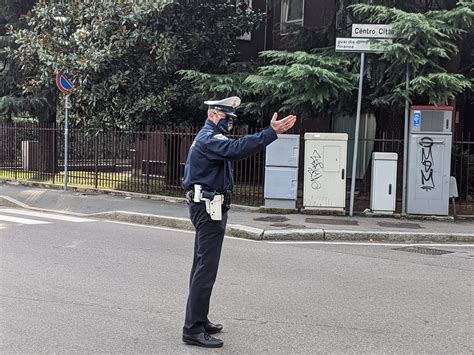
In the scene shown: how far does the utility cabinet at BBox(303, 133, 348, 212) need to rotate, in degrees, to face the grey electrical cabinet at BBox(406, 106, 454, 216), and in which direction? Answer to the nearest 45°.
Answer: approximately 90° to its left

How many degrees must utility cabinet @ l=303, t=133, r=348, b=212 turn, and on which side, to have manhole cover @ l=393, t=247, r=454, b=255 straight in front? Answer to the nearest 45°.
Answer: approximately 45° to its left

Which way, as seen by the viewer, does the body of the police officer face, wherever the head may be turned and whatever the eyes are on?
to the viewer's right

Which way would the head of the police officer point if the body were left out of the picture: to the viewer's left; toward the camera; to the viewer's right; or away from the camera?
to the viewer's right

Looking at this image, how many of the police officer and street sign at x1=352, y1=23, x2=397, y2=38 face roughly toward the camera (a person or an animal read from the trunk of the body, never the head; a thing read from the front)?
1

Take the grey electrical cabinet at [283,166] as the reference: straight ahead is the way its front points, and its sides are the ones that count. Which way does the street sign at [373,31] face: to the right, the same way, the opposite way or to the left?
the same way

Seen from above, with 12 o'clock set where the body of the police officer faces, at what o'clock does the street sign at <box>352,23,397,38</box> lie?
The street sign is roughly at 10 o'clock from the police officer.

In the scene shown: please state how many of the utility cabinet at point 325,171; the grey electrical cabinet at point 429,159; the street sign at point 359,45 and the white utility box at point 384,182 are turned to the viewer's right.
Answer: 0

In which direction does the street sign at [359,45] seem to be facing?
toward the camera

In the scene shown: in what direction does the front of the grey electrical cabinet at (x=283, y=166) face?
toward the camera

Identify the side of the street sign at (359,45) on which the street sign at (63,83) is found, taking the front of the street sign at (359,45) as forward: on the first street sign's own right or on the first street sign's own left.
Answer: on the first street sign's own right

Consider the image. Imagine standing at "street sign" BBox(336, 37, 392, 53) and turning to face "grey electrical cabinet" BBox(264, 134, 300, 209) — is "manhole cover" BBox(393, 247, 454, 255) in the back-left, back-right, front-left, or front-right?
back-left

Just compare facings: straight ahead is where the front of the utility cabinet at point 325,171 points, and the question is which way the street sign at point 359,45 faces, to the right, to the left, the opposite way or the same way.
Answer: the same way

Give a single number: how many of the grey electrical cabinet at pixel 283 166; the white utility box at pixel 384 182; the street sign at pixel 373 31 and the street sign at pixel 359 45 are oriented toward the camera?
4

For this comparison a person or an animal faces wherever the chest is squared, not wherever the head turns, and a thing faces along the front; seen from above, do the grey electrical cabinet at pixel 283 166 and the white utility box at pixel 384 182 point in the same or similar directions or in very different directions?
same or similar directions

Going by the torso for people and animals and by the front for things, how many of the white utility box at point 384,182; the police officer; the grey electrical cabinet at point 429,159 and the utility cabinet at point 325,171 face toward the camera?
3
